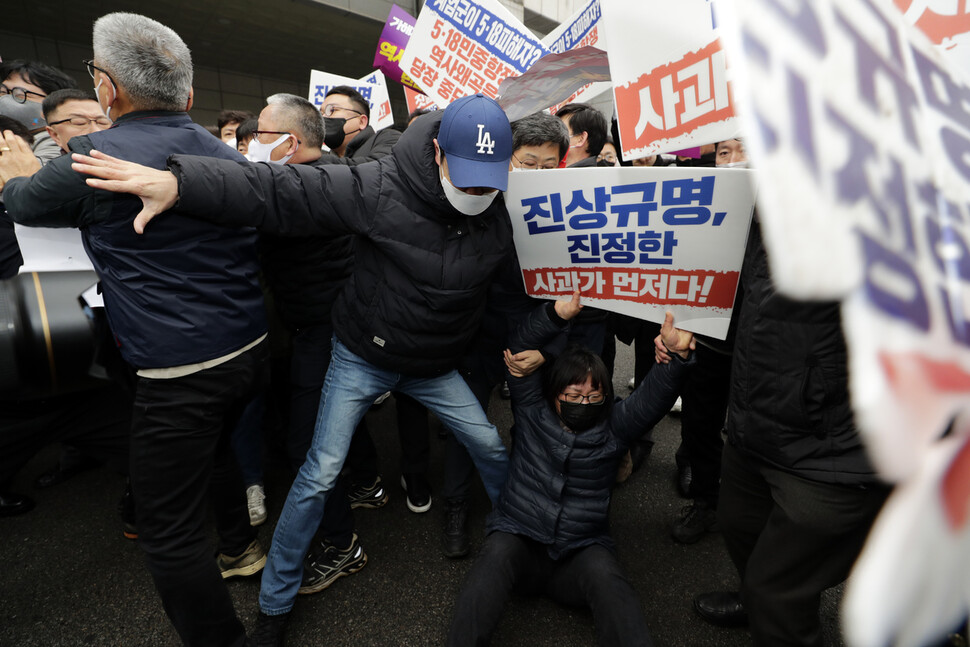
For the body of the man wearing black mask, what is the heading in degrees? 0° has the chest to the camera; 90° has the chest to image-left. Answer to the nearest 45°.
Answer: approximately 45°

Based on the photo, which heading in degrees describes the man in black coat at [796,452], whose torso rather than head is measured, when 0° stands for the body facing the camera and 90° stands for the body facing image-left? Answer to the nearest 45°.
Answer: approximately 90°

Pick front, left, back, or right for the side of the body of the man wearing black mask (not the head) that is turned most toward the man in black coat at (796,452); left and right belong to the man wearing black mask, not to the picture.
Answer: left
